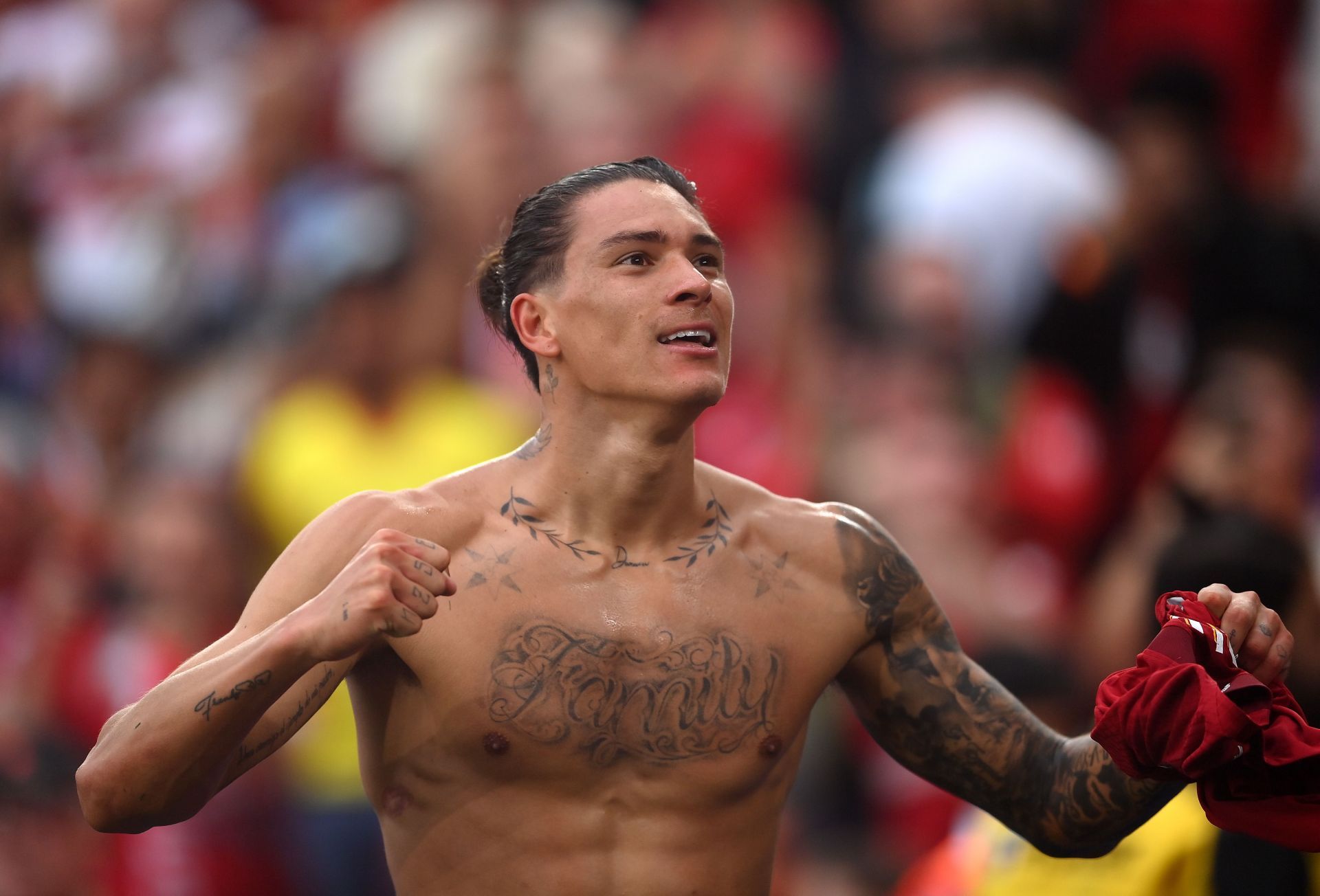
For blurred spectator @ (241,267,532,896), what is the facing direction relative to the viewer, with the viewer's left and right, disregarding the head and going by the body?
facing the viewer

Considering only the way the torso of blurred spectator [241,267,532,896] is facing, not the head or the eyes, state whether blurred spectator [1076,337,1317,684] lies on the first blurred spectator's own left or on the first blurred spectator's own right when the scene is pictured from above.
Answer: on the first blurred spectator's own left

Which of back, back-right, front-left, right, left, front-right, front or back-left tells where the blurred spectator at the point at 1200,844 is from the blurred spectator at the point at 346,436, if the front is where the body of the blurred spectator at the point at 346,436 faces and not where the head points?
front-left

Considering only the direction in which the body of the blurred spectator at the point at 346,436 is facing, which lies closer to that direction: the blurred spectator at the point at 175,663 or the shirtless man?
the shirtless man

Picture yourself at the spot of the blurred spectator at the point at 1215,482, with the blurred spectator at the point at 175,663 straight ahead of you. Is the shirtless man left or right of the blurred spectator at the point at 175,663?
left

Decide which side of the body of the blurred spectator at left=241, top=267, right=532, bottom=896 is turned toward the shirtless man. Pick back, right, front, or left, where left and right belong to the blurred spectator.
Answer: front

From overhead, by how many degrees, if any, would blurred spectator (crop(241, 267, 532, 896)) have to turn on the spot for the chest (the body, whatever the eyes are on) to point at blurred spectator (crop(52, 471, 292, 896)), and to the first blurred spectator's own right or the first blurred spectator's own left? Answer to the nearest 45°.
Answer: approximately 45° to the first blurred spectator's own right

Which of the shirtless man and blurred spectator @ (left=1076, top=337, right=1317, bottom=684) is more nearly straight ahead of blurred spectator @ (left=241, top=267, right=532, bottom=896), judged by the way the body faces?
the shirtless man

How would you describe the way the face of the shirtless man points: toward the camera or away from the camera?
toward the camera
